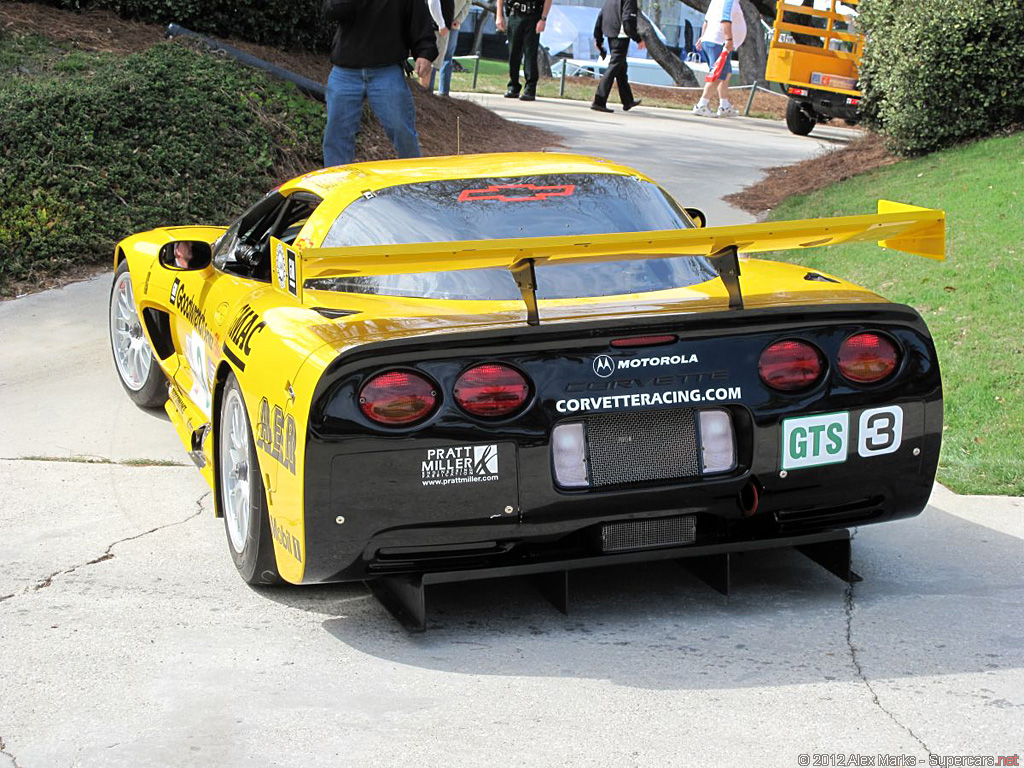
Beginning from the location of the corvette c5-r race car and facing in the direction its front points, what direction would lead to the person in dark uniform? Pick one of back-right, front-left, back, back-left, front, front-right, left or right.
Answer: front-right

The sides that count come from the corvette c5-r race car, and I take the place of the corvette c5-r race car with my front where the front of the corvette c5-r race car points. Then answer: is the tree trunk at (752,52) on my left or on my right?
on my right

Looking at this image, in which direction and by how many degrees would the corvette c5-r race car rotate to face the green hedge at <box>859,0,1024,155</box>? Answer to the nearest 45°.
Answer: approximately 45° to its right

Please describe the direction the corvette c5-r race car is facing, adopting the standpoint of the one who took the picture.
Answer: facing away from the viewer and to the left of the viewer

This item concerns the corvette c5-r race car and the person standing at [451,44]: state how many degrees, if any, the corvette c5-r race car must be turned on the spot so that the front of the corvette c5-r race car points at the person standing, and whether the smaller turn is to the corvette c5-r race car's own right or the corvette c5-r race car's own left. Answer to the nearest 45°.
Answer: approximately 45° to the corvette c5-r race car's own right

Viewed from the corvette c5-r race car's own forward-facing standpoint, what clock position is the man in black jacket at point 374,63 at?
The man in black jacket is roughly at 1 o'clock from the corvette c5-r race car.
